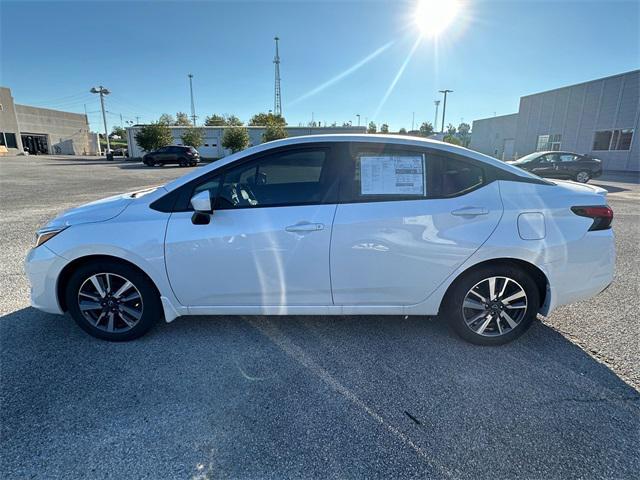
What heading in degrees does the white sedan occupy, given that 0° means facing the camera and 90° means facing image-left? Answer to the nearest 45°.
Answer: approximately 90°

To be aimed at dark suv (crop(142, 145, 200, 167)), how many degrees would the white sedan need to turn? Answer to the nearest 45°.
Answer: approximately 45° to its right

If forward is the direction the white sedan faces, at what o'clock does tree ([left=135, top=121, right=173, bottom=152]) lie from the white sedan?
The tree is roughly at 2 o'clock from the white sedan.

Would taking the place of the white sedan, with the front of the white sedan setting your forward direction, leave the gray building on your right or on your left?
on your right

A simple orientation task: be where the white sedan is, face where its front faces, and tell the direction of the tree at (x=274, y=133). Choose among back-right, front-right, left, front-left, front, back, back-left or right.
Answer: right

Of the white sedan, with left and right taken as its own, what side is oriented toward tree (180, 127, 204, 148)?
right

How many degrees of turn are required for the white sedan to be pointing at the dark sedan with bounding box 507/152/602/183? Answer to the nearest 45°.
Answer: approximately 135° to its right
